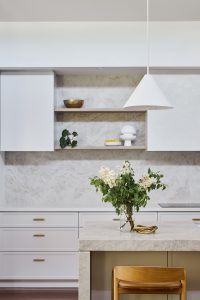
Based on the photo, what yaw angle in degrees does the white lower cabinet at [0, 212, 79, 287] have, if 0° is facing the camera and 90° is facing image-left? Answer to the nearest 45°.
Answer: approximately 0°

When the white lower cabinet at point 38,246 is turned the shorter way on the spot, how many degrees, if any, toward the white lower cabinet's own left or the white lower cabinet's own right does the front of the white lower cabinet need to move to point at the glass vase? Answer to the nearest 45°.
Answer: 0° — it already faces it
